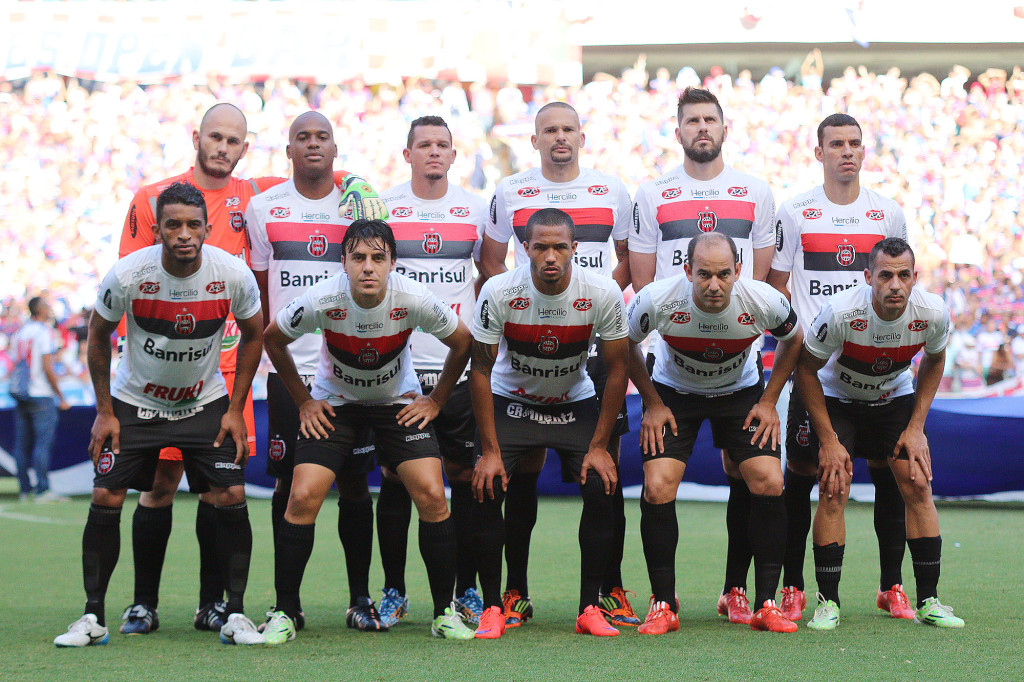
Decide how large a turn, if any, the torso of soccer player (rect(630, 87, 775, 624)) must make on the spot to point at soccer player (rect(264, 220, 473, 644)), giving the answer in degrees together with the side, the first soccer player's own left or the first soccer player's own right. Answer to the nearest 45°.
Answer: approximately 45° to the first soccer player's own right

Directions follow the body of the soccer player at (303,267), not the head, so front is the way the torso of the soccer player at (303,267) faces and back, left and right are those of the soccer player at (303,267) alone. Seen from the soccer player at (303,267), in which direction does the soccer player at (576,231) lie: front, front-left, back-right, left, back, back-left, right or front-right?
left

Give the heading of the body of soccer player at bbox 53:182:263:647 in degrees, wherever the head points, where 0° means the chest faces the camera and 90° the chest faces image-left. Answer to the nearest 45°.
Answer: approximately 0°

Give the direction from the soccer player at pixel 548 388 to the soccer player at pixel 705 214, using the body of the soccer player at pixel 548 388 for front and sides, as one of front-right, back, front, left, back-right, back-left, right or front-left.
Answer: back-left

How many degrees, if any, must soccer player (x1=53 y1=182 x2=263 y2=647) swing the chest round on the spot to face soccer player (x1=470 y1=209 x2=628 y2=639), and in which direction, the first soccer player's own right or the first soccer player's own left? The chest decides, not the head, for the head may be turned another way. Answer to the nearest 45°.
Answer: approximately 90° to the first soccer player's own left

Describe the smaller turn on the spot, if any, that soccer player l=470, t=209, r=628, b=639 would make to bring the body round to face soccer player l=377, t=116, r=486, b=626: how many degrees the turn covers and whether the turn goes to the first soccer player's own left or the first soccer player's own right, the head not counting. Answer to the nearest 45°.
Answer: approximately 135° to the first soccer player's own right
